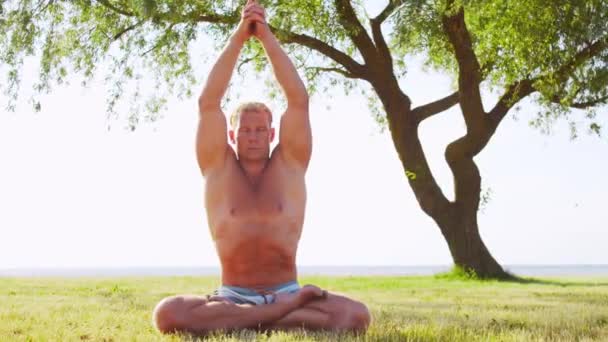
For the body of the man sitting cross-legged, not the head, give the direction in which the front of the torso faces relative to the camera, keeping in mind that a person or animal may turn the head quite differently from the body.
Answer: toward the camera

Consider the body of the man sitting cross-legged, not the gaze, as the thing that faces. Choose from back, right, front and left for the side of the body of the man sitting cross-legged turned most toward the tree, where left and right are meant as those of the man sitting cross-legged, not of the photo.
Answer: back
